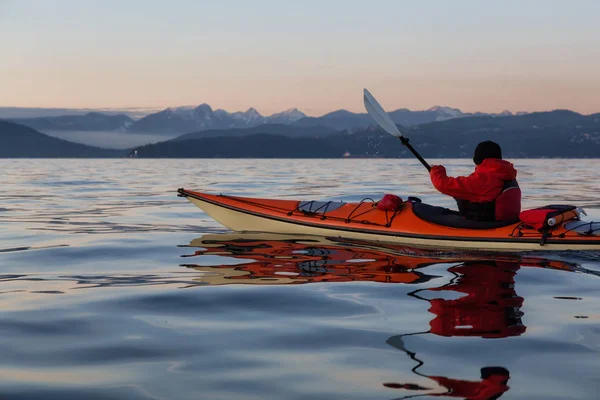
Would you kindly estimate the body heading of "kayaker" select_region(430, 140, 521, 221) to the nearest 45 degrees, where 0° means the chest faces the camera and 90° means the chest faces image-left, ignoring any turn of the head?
approximately 135°

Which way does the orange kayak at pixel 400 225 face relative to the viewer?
to the viewer's left
